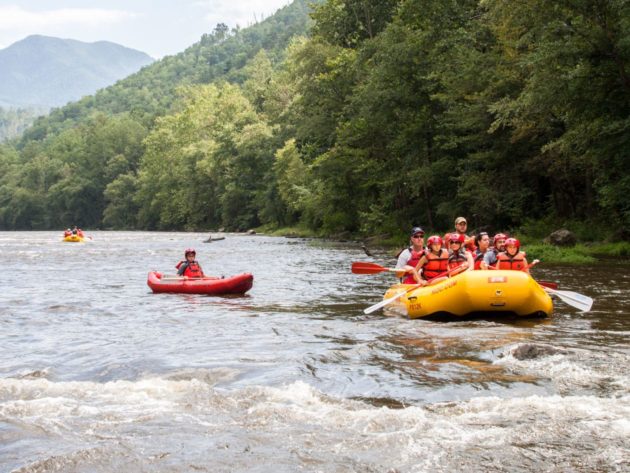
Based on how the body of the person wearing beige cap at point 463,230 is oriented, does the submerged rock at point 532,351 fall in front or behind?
in front

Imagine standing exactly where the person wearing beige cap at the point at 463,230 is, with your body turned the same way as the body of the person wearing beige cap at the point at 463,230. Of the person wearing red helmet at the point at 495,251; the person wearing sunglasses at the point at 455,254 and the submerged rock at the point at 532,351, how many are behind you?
0

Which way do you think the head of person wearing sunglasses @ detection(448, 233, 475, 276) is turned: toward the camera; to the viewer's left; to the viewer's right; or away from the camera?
toward the camera

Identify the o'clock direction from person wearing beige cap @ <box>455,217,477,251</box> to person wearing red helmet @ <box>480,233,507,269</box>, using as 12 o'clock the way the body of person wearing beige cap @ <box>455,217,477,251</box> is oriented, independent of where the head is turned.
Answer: person wearing red helmet @ <box>480,233,507,269</box> is roughly at 11 o'clock from person wearing beige cap @ <box>455,217,477,251</box>.

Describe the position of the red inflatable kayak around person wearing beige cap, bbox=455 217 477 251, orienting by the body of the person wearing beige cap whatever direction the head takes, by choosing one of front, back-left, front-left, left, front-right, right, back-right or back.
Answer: right

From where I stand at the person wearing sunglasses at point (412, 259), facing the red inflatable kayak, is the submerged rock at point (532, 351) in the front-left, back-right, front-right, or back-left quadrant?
back-left

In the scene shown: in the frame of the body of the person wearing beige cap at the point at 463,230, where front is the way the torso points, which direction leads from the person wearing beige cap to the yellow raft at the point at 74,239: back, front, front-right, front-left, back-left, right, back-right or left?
back-right

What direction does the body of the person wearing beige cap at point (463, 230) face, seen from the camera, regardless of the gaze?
toward the camera

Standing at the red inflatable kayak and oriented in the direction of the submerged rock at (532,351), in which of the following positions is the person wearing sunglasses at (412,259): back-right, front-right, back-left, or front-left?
front-left

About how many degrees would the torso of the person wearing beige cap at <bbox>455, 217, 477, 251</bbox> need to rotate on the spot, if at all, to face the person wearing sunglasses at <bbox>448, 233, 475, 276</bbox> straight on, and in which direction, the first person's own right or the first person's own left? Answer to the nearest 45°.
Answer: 0° — they already face them
